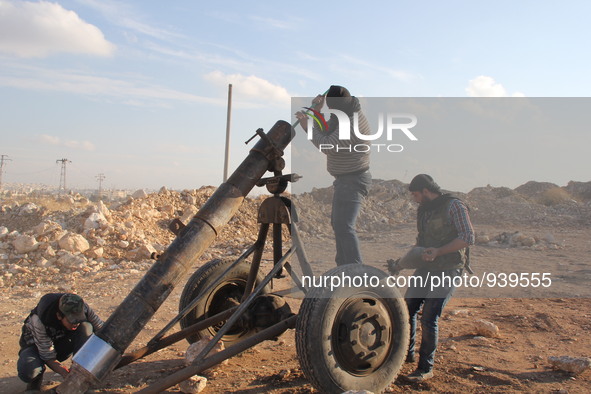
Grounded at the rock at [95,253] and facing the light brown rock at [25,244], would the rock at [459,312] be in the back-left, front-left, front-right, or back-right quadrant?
back-left

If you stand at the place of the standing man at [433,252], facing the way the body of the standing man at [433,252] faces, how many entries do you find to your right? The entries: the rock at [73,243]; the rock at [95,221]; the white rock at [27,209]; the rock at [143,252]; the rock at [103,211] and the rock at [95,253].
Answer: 6

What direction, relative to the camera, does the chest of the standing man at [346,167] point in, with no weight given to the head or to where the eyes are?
to the viewer's left

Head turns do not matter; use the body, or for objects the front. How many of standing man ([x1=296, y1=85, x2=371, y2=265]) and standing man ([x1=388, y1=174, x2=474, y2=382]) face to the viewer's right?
0

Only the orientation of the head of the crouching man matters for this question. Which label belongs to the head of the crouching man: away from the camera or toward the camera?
toward the camera

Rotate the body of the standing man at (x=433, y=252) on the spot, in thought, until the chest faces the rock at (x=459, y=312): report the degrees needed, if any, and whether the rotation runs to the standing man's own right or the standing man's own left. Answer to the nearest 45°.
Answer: approximately 135° to the standing man's own right

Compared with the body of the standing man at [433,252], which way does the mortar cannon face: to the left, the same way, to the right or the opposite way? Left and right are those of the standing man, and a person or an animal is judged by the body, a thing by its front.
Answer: the opposite way

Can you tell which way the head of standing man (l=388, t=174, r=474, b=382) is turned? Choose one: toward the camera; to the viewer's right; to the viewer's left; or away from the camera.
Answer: to the viewer's left

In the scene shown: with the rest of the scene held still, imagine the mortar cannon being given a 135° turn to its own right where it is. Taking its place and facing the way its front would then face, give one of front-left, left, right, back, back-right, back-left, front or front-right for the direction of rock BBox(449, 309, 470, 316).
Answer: back-left

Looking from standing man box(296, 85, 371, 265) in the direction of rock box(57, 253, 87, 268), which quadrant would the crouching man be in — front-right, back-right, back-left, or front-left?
front-left

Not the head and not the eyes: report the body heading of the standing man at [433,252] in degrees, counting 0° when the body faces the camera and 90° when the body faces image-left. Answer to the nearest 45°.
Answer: approximately 45°

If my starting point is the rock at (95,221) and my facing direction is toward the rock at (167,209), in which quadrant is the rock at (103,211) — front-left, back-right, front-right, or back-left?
front-left

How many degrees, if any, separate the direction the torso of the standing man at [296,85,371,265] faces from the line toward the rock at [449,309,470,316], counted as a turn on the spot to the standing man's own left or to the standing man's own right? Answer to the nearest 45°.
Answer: approximately 135° to the standing man's own right

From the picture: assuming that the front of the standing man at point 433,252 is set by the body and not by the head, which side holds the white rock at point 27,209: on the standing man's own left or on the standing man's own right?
on the standing man's own right

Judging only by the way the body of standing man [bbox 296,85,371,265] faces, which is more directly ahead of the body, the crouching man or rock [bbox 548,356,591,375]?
the crouching man

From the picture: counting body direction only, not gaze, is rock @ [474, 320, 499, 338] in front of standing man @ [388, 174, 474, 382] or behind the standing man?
behind
